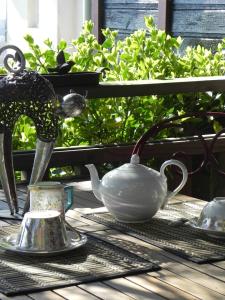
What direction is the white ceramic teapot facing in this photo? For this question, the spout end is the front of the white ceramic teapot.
to the viewer's left

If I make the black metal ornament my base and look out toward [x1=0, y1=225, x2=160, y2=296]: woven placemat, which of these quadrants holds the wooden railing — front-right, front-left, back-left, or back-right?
back-left

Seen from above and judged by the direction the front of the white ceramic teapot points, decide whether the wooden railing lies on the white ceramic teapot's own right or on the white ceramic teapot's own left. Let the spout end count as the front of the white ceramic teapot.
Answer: on the white ceramic teapot's own right
